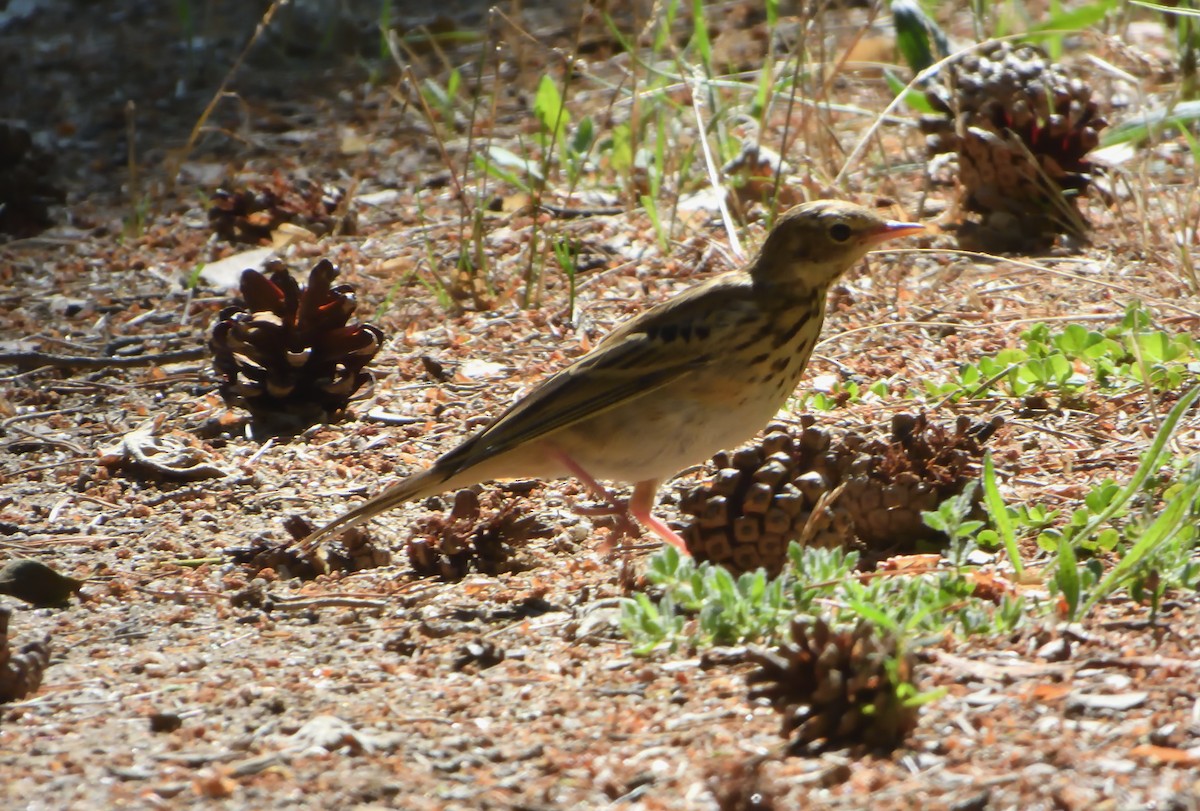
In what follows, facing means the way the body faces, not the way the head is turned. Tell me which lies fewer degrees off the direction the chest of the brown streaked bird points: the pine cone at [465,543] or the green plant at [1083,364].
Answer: the green plant

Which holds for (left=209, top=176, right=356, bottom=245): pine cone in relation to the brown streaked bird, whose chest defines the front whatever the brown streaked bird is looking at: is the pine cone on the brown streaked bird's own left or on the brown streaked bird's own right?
on the brown streaked bird's own left

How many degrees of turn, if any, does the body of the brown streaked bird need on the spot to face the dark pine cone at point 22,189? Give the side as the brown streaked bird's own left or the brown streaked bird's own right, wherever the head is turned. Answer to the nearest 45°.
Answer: approximately 135° to the brown streaked bird's own left

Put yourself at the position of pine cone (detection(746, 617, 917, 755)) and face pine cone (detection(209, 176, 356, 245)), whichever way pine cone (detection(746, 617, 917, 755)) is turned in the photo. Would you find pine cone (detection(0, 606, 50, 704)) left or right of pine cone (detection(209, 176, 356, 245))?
left

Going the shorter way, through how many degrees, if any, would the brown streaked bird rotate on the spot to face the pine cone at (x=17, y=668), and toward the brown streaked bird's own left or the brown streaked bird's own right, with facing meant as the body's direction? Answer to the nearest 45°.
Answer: approximately 135° to the brown streaked bird's own right

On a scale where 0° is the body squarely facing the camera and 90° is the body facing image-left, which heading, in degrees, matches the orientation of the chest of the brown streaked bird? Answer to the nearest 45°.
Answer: approximately 270°

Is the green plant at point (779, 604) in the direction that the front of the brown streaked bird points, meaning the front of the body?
no

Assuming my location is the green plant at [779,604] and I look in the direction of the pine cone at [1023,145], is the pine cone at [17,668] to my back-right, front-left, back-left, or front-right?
back-left

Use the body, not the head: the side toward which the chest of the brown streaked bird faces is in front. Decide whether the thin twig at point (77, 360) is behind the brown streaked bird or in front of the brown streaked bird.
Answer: behind

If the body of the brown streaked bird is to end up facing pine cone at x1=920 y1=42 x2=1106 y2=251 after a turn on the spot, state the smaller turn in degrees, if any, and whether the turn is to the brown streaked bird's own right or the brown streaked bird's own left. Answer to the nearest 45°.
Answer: approximately 45° to the brown streaked bird's own left

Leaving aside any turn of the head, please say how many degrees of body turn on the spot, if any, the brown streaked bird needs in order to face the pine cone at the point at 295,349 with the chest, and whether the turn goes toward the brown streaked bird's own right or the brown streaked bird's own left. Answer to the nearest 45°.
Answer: approximately 135° to the brown streaked bird's own left

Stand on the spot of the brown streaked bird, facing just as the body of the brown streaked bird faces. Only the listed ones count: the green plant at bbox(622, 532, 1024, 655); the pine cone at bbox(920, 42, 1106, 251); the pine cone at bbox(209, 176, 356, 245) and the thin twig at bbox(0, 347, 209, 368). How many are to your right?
1

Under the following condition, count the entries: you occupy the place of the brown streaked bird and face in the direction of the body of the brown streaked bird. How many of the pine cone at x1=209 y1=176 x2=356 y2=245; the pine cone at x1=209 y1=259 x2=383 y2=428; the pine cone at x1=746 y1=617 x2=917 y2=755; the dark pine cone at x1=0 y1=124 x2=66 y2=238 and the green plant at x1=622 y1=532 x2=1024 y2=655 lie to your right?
2
